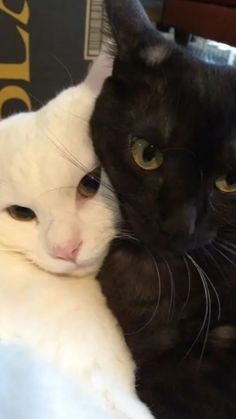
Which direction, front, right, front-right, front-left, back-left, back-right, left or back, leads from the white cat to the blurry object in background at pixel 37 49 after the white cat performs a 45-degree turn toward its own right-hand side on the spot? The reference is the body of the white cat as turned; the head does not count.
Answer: back-right

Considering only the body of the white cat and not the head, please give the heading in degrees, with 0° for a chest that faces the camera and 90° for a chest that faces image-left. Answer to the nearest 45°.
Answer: approximately 0°

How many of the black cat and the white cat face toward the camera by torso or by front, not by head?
2

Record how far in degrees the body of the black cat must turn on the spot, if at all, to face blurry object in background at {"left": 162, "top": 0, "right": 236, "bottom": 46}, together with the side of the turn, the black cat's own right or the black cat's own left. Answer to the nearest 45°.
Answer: approximately 180°

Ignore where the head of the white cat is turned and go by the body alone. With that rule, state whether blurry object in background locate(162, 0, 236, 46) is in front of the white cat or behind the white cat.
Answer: behind

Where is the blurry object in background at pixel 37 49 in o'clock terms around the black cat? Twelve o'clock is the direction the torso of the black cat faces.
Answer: The blurry object in background is roughly at 5 o'clock from the black cat.
